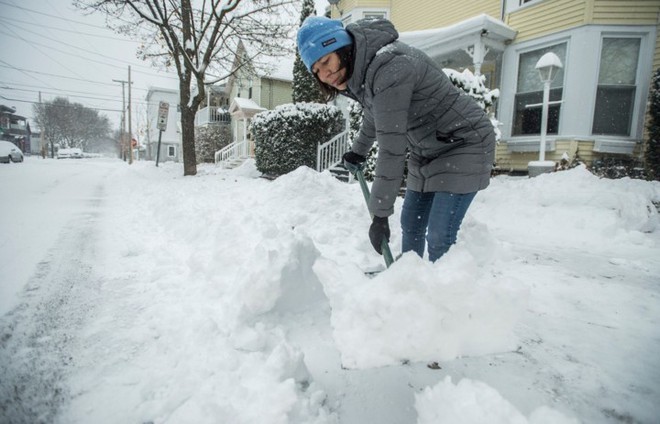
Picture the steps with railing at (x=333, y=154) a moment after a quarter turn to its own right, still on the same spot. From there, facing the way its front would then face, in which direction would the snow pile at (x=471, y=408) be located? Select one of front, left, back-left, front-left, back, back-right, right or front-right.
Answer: back-left

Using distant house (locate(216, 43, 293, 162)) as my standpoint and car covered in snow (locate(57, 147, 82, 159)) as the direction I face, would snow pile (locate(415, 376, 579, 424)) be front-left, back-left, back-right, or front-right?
back-left

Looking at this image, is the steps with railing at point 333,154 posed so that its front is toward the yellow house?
no

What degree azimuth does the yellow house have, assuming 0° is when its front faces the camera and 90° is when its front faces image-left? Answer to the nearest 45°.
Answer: approximately 45°

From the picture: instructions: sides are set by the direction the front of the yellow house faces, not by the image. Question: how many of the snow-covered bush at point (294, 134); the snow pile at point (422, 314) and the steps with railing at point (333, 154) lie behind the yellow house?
0

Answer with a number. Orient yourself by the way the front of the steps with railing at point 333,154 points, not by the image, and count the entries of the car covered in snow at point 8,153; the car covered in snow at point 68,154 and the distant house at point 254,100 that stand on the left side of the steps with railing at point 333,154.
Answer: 0

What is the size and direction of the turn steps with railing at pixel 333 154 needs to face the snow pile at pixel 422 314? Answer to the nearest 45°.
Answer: approximately 45° to its left

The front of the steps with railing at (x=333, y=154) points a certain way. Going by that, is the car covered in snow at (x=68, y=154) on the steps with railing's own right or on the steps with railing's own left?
on the steps with railing's own right

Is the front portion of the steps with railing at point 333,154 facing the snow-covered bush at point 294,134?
no

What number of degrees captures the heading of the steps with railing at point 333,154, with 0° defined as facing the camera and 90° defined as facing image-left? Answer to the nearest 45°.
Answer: approximately 45°

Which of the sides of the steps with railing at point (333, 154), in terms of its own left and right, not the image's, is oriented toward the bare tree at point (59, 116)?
right

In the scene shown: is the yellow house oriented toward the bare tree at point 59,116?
no

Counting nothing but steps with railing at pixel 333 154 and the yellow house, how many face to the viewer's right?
0

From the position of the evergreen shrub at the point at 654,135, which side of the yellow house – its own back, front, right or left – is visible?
left
